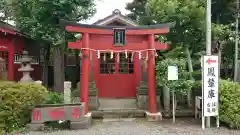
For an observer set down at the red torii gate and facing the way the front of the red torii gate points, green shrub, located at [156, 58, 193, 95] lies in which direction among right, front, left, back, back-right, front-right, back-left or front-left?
left

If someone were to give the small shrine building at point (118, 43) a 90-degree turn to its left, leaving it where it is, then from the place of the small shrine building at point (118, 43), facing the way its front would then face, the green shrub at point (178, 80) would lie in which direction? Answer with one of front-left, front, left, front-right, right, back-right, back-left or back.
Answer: front

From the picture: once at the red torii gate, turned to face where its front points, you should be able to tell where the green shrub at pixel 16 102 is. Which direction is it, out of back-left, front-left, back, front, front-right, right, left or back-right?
front-right

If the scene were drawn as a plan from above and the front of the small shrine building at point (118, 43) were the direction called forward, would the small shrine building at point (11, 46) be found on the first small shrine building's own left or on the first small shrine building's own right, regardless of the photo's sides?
on the first small shrine building's own right

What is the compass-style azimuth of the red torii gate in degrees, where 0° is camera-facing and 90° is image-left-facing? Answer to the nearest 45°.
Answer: approximately 0°

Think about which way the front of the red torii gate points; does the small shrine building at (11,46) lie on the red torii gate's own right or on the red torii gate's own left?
on the red torii gate's own right

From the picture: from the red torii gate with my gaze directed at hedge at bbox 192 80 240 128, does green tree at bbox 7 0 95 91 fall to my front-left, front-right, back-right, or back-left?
back-left

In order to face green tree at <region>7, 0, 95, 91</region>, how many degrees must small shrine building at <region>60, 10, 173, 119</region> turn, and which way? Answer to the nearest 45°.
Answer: approximately 135° to its right

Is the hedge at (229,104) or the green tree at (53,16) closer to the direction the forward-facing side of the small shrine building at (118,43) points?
the hedge

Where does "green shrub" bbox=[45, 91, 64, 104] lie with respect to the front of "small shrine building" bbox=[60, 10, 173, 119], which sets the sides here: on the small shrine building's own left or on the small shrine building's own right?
on the small shrine building's own right

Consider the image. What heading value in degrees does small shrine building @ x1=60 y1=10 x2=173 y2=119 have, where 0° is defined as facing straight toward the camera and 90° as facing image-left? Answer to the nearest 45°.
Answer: approximately 0°

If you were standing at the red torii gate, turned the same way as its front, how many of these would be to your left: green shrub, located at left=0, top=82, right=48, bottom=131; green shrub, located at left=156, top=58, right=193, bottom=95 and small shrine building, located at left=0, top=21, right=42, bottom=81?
1
